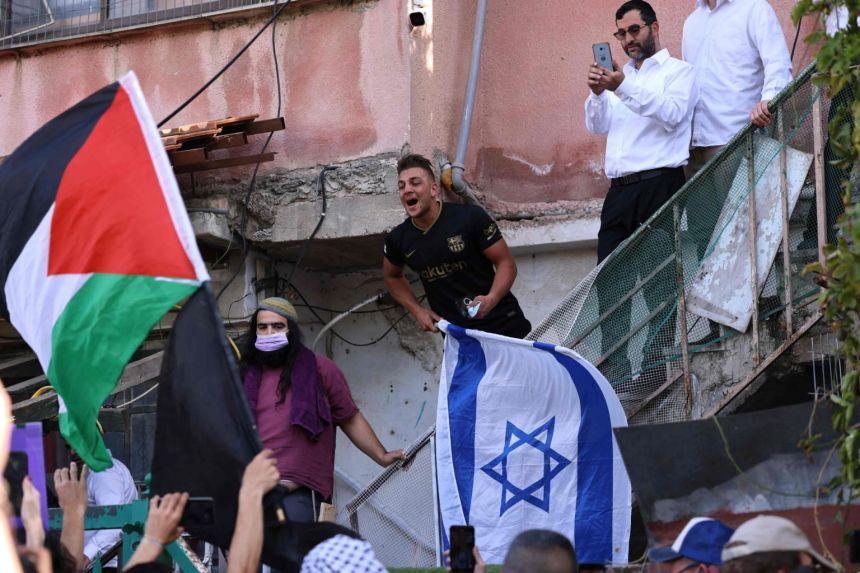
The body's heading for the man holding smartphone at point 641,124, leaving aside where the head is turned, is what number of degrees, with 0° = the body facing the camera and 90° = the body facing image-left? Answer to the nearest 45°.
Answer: approximately 45°

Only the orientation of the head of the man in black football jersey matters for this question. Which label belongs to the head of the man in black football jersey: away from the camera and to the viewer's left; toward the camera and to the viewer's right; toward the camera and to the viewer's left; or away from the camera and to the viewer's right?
toward the camera and to the viewer's left

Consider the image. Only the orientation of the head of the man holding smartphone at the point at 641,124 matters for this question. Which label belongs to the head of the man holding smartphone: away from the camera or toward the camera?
toward the camera

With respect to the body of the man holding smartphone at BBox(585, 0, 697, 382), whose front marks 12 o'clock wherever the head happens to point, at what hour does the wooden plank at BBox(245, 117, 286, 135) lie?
The wooden plank is roughly at 2 o'clock from the man holding smartphone.

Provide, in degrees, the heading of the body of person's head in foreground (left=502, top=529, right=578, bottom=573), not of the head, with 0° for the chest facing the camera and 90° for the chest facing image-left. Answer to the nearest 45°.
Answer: approximately 180°

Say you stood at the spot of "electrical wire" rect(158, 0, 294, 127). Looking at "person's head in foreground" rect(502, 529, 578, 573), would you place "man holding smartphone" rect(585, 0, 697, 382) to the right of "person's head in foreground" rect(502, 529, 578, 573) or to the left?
left
